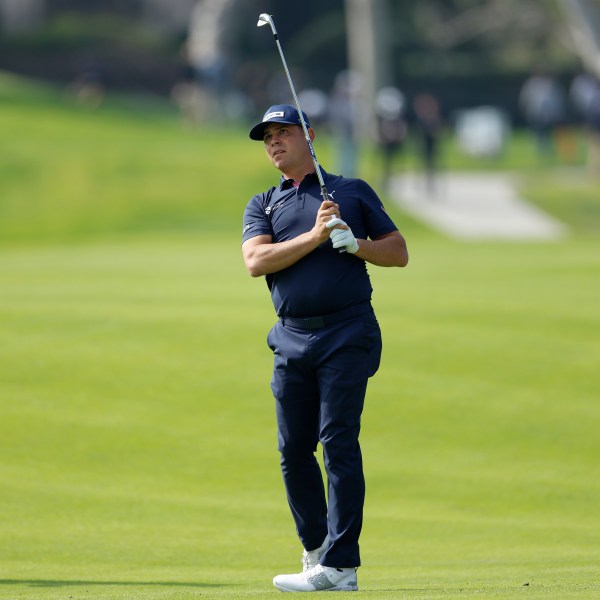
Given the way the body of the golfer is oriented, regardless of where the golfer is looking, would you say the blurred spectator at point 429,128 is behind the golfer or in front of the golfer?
behind

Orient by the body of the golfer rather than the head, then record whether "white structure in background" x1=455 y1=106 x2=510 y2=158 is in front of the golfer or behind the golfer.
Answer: behind

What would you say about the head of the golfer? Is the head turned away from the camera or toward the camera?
toward the camera

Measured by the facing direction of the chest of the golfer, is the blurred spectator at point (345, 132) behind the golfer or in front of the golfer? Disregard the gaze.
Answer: behind

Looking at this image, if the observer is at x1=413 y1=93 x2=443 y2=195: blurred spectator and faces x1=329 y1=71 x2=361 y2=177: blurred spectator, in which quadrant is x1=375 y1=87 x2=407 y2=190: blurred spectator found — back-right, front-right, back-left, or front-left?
front-left

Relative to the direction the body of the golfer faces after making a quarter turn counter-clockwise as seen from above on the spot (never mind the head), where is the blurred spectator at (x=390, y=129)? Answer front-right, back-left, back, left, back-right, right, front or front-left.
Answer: back-left

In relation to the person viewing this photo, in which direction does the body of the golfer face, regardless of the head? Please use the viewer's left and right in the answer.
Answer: facing the viewer and to the left of the viewer
